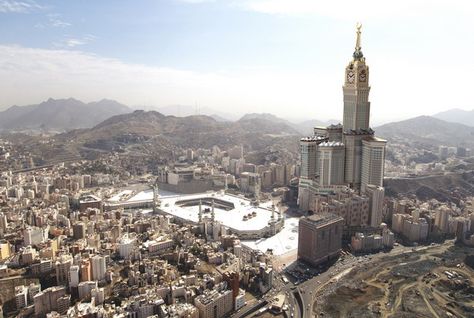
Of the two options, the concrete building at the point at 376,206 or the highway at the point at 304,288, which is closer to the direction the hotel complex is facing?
the highway

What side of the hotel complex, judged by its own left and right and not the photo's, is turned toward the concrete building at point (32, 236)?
front

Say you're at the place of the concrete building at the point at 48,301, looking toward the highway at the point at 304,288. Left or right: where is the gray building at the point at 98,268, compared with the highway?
left

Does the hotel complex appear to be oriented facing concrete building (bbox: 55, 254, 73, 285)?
yes

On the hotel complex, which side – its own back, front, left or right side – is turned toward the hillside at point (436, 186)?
back

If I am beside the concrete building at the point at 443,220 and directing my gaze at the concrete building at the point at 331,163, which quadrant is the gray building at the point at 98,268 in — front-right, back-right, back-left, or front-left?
front-left

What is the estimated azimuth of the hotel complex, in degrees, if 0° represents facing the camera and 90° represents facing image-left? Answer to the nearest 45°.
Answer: approximately 45°

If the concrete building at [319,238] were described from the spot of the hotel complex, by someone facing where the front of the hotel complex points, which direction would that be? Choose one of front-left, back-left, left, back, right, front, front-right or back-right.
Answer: front-left

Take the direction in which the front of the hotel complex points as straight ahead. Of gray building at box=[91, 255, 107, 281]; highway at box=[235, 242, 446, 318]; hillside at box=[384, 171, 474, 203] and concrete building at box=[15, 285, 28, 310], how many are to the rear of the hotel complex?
1

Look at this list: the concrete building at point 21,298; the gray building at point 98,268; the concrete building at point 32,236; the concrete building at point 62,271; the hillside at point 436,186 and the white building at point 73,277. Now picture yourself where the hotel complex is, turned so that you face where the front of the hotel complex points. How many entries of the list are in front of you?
5

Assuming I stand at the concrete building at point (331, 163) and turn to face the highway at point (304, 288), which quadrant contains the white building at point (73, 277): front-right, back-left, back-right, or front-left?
front-right

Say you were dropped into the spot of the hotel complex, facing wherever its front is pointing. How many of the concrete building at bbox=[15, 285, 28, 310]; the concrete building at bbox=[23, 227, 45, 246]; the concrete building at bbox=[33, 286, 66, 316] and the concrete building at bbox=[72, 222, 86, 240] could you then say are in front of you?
4

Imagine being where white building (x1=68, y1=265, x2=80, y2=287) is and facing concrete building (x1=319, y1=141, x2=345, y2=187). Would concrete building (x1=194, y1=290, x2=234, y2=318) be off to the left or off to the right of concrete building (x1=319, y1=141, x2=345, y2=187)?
right

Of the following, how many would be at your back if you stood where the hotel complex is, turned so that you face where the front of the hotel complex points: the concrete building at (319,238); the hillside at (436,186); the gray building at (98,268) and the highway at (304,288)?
1

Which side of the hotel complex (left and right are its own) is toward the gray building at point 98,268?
front

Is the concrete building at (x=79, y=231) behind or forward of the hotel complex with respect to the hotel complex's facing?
forward

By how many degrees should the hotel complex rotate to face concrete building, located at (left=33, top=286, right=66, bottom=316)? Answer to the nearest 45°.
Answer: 0° — it already faces it

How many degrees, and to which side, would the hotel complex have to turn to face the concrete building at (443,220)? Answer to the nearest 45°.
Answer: approximately 90° to its left
